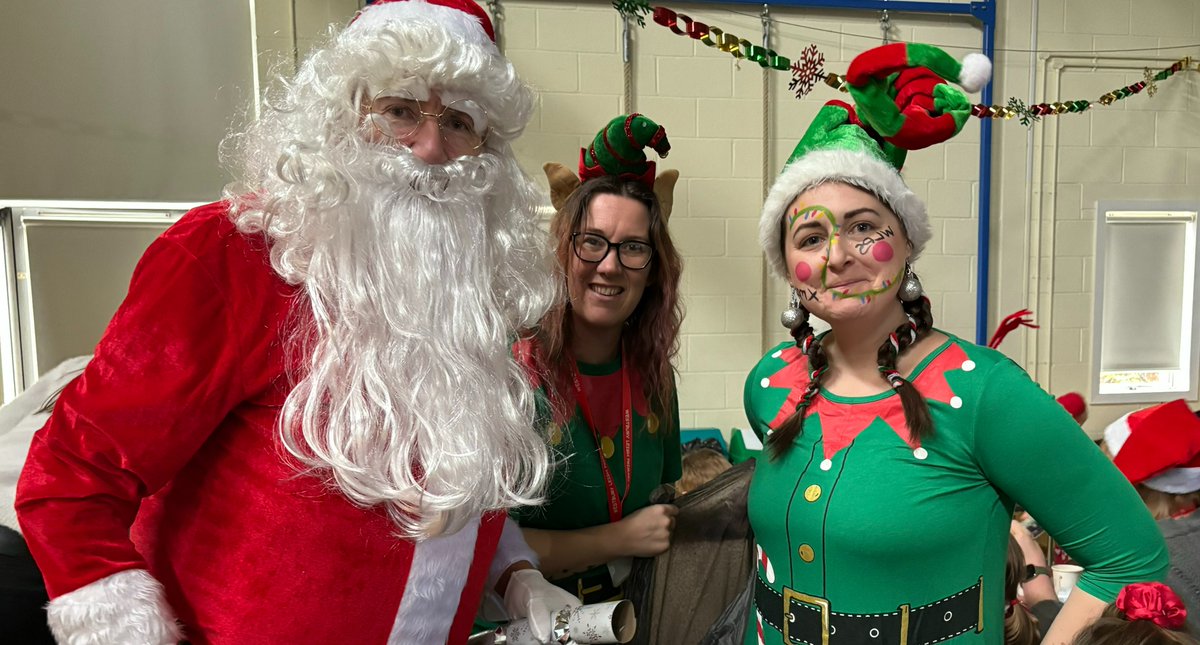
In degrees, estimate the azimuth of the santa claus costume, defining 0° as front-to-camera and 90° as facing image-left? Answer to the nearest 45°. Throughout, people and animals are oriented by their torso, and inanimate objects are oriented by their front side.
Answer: approximately 315°

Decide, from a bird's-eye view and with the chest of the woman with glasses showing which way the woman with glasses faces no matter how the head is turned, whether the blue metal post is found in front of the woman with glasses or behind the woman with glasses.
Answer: behind

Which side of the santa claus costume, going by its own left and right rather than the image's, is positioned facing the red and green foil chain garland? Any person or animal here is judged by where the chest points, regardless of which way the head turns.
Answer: left

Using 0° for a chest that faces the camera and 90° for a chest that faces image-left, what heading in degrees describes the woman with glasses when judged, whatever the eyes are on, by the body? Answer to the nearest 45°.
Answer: approximately 0°
